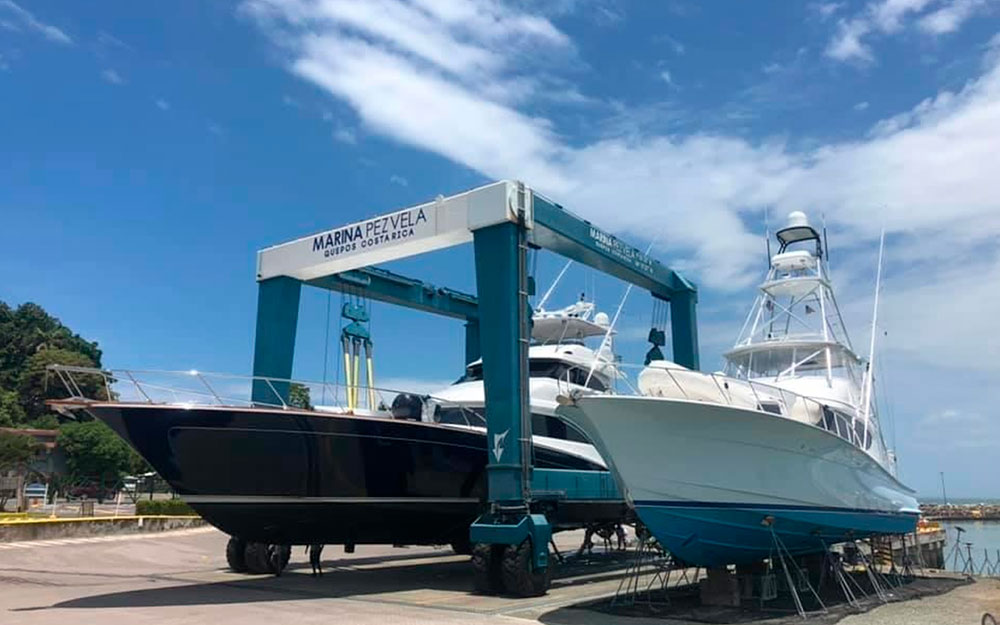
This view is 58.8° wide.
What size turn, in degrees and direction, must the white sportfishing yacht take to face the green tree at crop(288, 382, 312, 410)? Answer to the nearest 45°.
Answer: approximately 45° to its right

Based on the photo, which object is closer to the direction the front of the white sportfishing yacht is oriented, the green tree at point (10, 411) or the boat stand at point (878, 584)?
the green tree

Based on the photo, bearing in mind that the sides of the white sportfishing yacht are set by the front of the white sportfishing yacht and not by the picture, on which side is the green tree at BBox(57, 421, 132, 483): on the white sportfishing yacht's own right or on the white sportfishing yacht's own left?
on the white sportfishing yacht's own right

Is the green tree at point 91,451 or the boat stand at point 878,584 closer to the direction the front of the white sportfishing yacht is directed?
the green tree

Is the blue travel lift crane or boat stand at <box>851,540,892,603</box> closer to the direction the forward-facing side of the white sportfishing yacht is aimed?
the blue travel lift crane

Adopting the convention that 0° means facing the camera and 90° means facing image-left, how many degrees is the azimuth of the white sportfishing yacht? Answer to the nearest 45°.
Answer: approximately 45°

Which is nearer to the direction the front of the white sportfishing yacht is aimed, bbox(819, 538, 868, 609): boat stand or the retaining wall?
the retaining wall

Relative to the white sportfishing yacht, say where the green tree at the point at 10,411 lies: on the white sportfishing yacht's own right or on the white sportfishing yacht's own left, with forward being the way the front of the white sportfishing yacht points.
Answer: on the white sportfishing yacht's own right

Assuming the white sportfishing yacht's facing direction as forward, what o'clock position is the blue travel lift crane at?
The blue travel lift crane is roughly at 2 o'clock from the white sportfishing yacht.
